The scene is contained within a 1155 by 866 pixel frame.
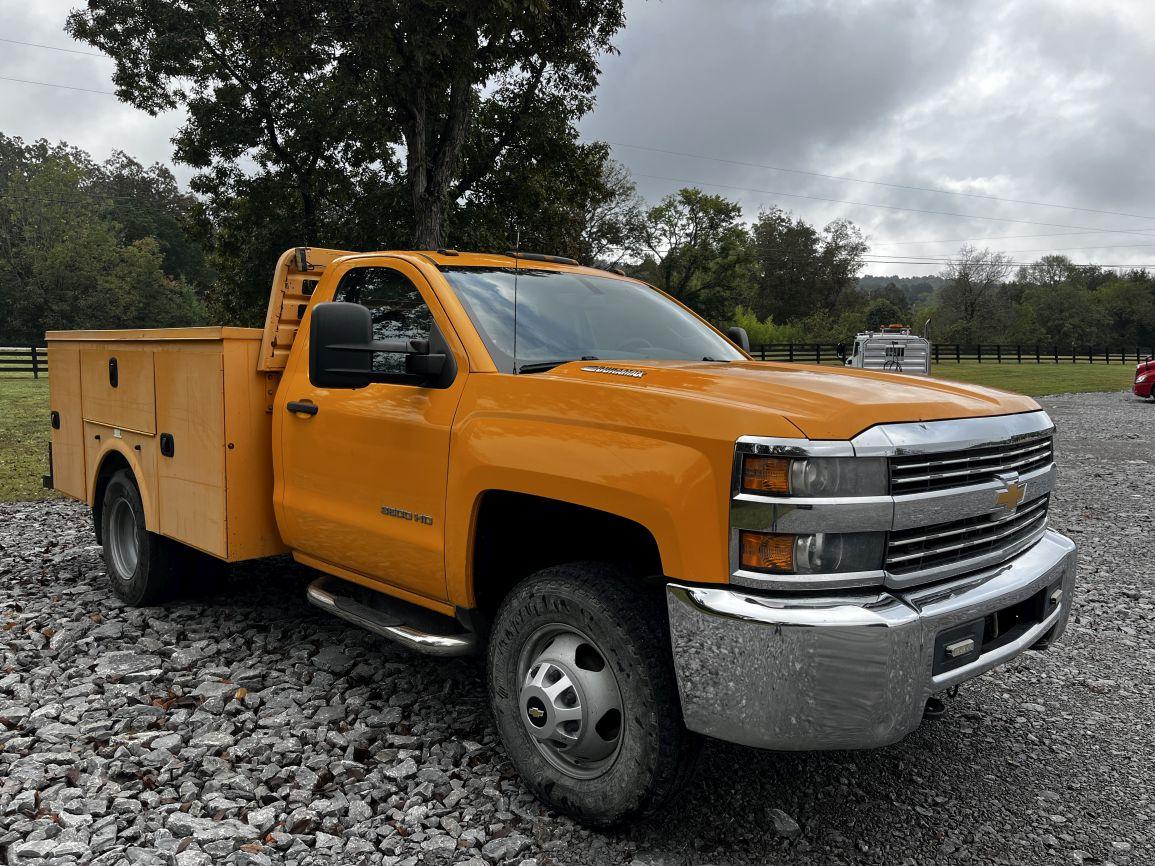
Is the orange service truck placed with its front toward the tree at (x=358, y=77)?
no

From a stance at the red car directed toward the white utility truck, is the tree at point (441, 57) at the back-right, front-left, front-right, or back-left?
front-left

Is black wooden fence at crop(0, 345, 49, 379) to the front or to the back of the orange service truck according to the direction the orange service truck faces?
to the back

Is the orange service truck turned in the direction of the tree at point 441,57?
no

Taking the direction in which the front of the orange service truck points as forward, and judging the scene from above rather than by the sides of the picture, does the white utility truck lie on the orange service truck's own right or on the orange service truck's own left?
on the orange service truck's own left

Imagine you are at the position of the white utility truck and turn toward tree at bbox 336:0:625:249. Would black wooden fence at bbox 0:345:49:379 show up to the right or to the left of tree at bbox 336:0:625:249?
right

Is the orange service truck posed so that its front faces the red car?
no

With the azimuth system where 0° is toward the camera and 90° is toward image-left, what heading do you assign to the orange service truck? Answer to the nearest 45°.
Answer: approximately 315°

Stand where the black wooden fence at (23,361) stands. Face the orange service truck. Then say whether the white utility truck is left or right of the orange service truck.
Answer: left

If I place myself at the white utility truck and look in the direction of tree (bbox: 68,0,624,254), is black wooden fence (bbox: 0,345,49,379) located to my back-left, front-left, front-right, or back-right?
front-right

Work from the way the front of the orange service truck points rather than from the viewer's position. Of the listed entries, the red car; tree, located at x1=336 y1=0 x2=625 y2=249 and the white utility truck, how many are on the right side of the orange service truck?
0
